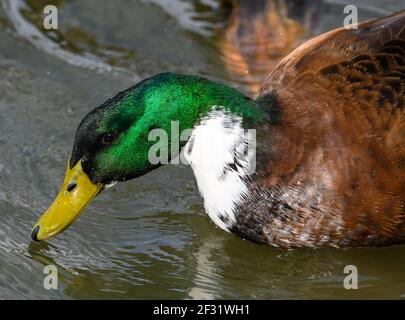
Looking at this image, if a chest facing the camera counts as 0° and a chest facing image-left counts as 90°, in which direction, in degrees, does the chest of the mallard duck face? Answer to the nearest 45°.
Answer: approximately 90°
